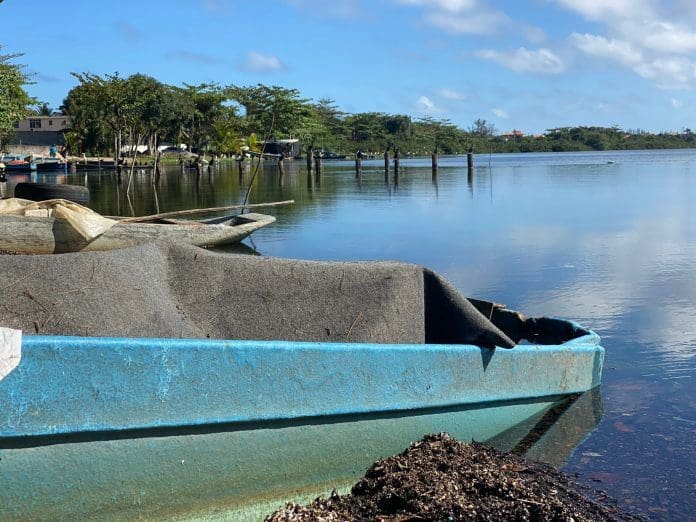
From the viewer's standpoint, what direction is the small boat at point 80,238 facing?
to the viewer's right

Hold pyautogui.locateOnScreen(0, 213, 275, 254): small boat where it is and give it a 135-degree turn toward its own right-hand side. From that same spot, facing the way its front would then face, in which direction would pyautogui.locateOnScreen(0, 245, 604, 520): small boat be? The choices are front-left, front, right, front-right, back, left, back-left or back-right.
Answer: front-left

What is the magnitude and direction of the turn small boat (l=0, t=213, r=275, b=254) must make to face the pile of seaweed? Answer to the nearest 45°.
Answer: approximately 90° to its right

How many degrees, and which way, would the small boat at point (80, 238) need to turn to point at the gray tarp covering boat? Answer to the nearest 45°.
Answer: approximately 90° to its right
